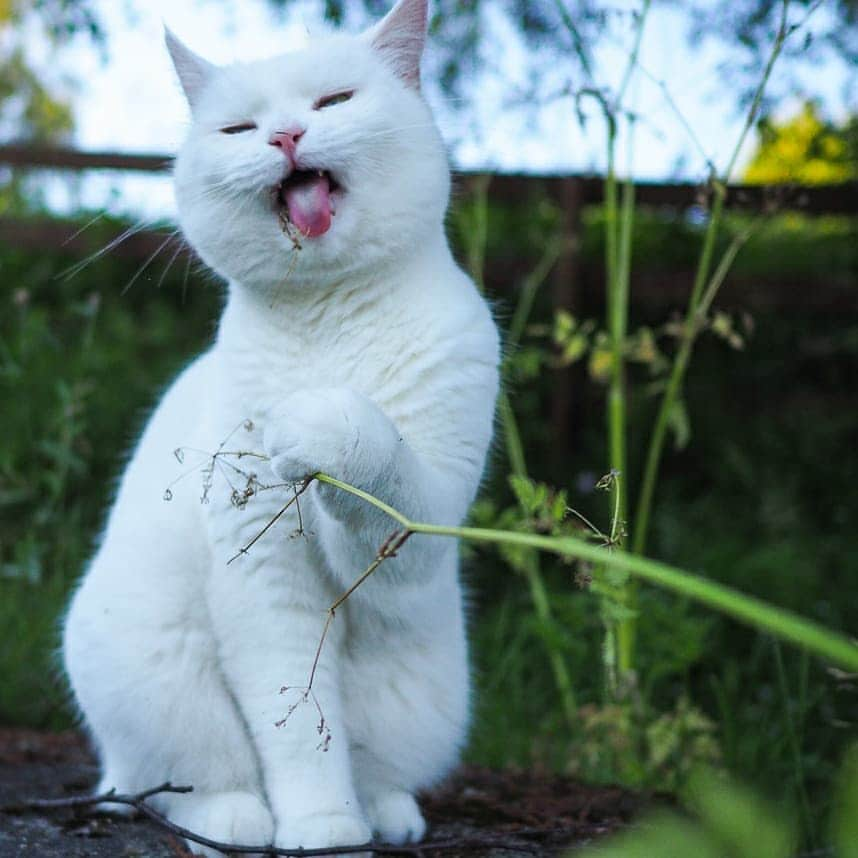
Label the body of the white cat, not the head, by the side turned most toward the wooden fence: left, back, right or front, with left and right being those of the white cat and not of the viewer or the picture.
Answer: back

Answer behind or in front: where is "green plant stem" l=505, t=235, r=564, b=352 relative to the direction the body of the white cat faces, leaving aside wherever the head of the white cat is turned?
behind

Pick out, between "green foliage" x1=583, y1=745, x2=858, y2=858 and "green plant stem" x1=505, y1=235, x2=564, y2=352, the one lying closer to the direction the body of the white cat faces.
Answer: the green foliage

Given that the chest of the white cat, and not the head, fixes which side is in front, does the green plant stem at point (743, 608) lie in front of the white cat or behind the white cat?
in front

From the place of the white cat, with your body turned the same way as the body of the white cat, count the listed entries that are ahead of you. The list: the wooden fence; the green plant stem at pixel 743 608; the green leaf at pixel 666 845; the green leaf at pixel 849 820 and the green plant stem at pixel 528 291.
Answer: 3

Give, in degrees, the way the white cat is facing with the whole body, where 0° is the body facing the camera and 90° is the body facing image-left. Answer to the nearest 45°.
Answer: approximately 0°

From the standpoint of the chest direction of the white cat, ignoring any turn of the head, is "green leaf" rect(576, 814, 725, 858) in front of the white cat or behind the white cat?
in front

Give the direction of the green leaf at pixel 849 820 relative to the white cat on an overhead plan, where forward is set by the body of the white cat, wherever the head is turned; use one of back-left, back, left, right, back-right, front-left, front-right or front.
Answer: front

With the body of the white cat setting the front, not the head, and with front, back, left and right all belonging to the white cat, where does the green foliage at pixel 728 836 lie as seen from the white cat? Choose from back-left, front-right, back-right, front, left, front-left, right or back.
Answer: front
